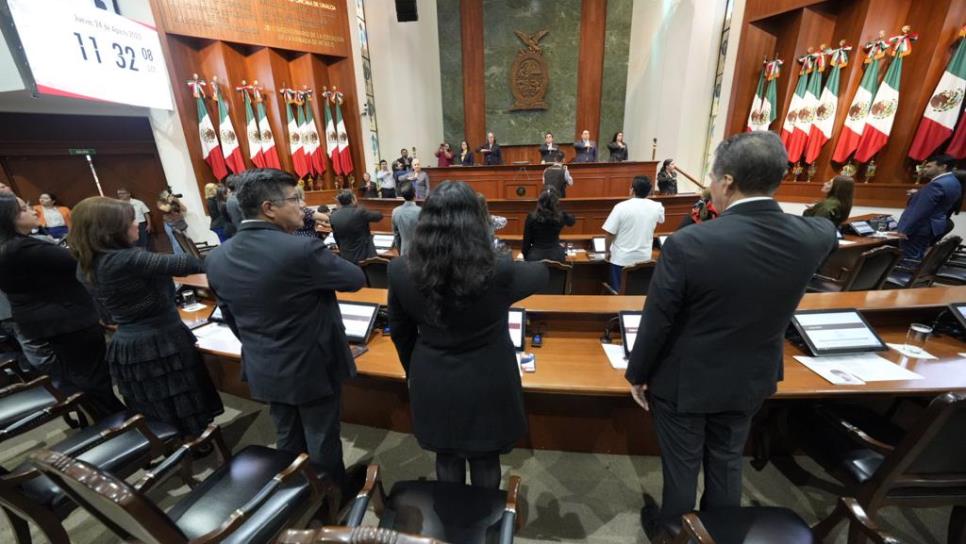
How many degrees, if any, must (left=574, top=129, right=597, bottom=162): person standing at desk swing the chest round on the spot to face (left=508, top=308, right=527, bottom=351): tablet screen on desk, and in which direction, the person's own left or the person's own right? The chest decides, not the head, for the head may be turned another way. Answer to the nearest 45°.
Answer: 0° — they already face it

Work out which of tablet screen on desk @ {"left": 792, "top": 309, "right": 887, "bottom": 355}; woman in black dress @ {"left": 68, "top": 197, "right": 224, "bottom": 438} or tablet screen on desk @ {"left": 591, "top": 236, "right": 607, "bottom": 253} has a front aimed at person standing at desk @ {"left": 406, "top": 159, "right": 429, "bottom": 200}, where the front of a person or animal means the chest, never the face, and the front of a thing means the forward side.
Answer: the woman in black dress

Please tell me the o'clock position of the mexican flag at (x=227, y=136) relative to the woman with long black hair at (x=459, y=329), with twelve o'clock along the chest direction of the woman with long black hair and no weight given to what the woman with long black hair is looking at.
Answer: The mexican flag is roughly at 11 o'clock from the woman with long black hair.

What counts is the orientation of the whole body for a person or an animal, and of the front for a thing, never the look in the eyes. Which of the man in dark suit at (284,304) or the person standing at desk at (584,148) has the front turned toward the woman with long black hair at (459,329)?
the person standing at desk

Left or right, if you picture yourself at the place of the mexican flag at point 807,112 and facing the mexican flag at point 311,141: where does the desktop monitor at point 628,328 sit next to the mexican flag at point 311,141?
left

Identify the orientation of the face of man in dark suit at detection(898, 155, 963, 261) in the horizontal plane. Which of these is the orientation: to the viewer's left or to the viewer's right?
to the viewer's left

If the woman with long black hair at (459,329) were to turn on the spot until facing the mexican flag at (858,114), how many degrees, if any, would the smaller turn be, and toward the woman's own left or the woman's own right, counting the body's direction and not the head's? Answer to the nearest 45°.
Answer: approximately 45° to the woman's own right

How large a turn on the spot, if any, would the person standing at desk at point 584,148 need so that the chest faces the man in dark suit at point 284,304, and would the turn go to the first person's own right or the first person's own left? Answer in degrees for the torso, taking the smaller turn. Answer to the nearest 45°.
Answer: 0° — they already face them

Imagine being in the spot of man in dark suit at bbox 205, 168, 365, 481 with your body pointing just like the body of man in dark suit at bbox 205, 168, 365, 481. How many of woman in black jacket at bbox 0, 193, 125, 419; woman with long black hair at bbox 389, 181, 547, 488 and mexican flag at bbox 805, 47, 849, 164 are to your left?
1

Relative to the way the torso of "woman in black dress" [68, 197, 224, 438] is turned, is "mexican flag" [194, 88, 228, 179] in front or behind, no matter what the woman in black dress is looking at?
in front

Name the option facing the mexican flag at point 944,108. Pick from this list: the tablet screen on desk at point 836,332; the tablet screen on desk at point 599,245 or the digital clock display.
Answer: the digital clock display

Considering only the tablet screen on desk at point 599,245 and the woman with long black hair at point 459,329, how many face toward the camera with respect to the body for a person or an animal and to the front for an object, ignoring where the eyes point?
1

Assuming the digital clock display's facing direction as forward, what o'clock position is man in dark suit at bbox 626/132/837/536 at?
The man in dark suit is roughly at 1 o'clock from the digital clock display.

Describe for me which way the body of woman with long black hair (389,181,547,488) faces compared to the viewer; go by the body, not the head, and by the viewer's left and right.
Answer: facing away from the viewer
